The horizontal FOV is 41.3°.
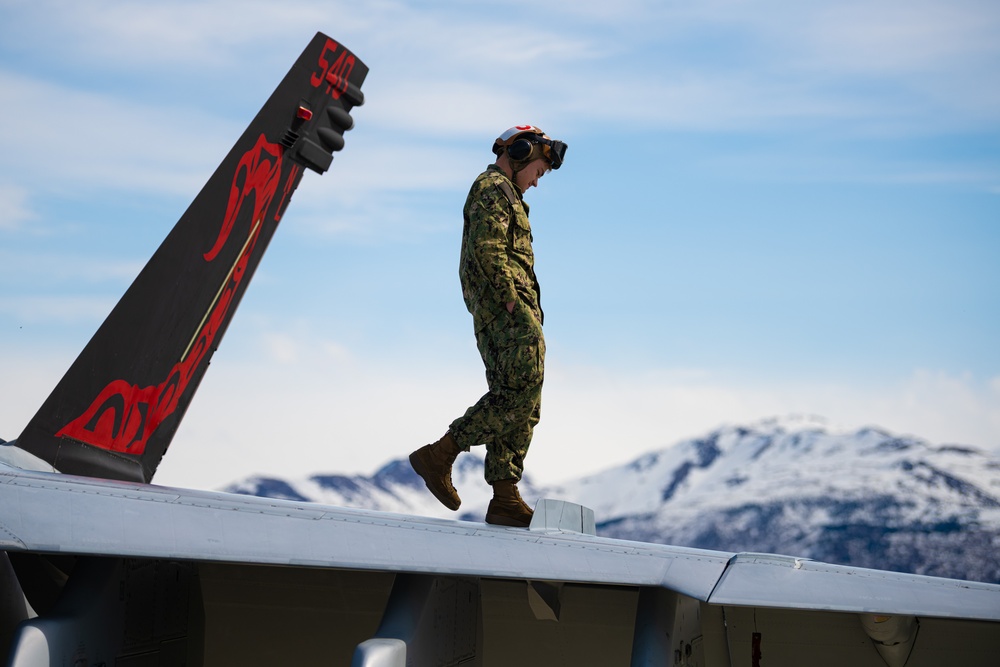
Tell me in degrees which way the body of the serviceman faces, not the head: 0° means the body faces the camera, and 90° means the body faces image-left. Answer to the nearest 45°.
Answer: approximately 270°
